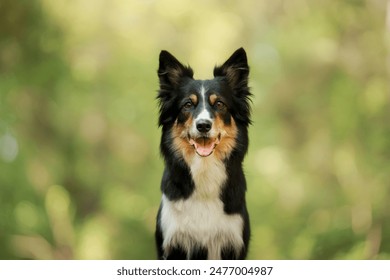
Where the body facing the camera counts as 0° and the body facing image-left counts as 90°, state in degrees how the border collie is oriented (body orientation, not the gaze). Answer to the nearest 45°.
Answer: approximately 0°
